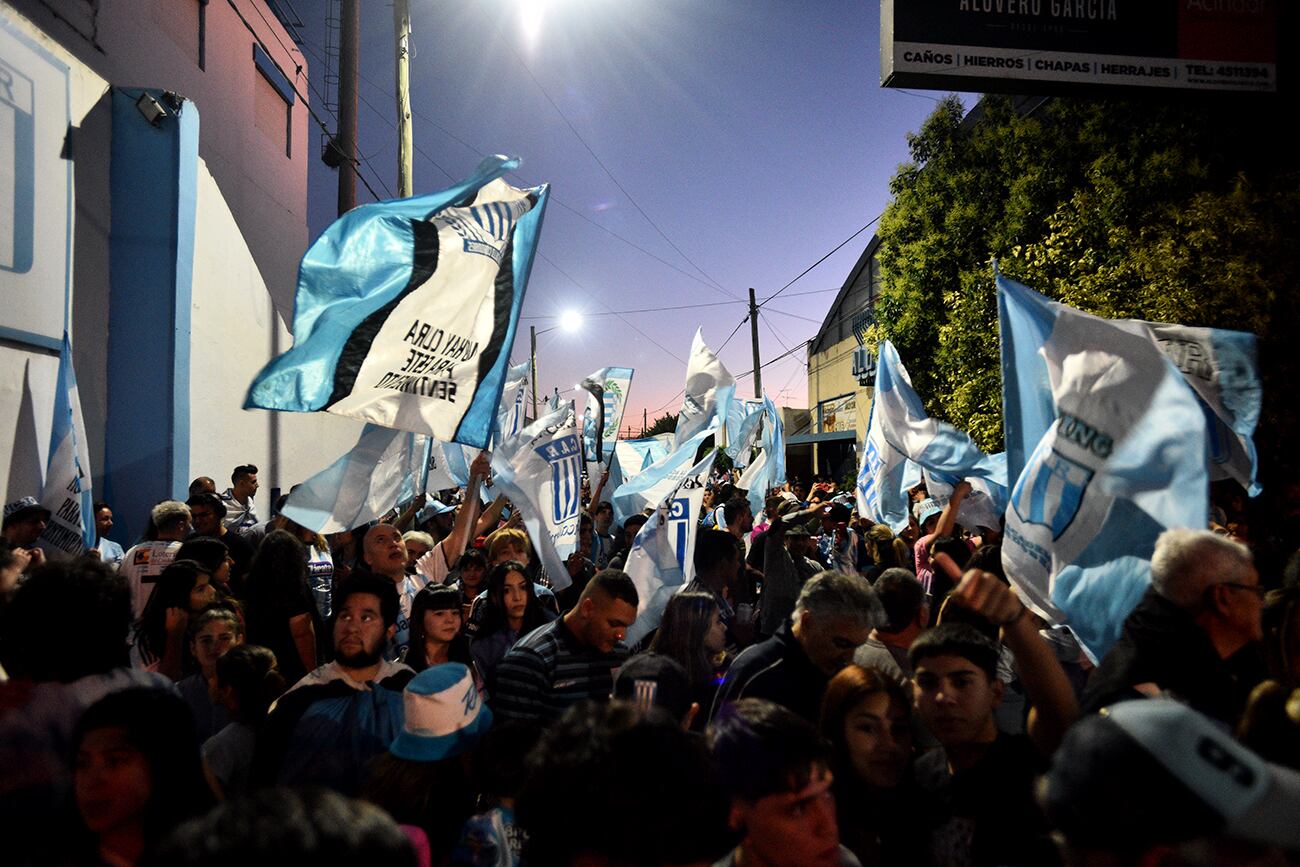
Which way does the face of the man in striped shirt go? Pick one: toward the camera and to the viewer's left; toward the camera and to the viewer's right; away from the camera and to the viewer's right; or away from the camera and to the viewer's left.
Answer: toward the camera and to the viewer's right

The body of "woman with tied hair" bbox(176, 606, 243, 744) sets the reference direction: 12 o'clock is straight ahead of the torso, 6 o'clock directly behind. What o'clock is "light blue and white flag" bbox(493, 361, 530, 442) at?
The light blue and white flag is roughly at 7 o'clock from the woman with tied hair.

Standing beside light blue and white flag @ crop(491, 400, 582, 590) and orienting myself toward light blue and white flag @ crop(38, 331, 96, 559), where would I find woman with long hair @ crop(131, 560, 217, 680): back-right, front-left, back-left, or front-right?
front-left

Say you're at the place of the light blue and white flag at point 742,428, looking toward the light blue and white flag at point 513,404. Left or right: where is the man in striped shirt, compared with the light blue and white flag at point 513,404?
left

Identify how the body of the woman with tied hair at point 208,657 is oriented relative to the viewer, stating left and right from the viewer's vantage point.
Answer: facing the viewer

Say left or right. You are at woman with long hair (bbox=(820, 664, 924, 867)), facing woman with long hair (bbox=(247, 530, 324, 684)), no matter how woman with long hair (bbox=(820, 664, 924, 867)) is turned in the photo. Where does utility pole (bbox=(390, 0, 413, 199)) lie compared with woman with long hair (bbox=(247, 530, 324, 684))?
right

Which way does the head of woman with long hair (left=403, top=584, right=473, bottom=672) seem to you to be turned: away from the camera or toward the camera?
toward the camera

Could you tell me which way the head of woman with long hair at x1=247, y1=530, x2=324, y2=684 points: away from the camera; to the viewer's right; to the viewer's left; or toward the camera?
away from the camera

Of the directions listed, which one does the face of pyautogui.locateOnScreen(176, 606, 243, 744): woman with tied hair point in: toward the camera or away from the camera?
toward the camera

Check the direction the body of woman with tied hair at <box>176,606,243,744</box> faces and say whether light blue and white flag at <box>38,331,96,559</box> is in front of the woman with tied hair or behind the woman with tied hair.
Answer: behind

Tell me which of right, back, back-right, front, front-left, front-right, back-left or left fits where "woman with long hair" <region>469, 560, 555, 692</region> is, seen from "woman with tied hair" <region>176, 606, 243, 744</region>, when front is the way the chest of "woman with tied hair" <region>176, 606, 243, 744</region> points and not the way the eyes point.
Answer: left

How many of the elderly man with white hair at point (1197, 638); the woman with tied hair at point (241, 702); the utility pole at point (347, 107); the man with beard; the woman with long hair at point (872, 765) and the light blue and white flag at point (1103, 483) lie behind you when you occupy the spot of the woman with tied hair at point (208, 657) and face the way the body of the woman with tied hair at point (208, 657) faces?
1

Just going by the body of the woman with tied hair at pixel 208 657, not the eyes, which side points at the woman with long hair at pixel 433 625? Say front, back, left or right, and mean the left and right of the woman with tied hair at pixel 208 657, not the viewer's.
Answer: left

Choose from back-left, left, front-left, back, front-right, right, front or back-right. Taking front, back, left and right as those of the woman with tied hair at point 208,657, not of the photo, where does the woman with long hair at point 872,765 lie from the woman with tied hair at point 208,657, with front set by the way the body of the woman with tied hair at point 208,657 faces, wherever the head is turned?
front-left

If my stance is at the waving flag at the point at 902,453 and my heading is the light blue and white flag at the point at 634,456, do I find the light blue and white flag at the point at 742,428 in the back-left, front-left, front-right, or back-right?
front-right

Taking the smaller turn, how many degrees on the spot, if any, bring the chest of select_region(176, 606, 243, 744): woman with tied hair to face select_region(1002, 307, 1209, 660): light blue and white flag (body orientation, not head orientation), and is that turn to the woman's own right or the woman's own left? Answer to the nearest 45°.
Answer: approximately 45° to the woman's own left

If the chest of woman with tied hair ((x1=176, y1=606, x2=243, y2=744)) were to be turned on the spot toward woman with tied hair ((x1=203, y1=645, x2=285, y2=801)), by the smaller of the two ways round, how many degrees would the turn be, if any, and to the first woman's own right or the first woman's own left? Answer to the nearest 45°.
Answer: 0° — they already face them
